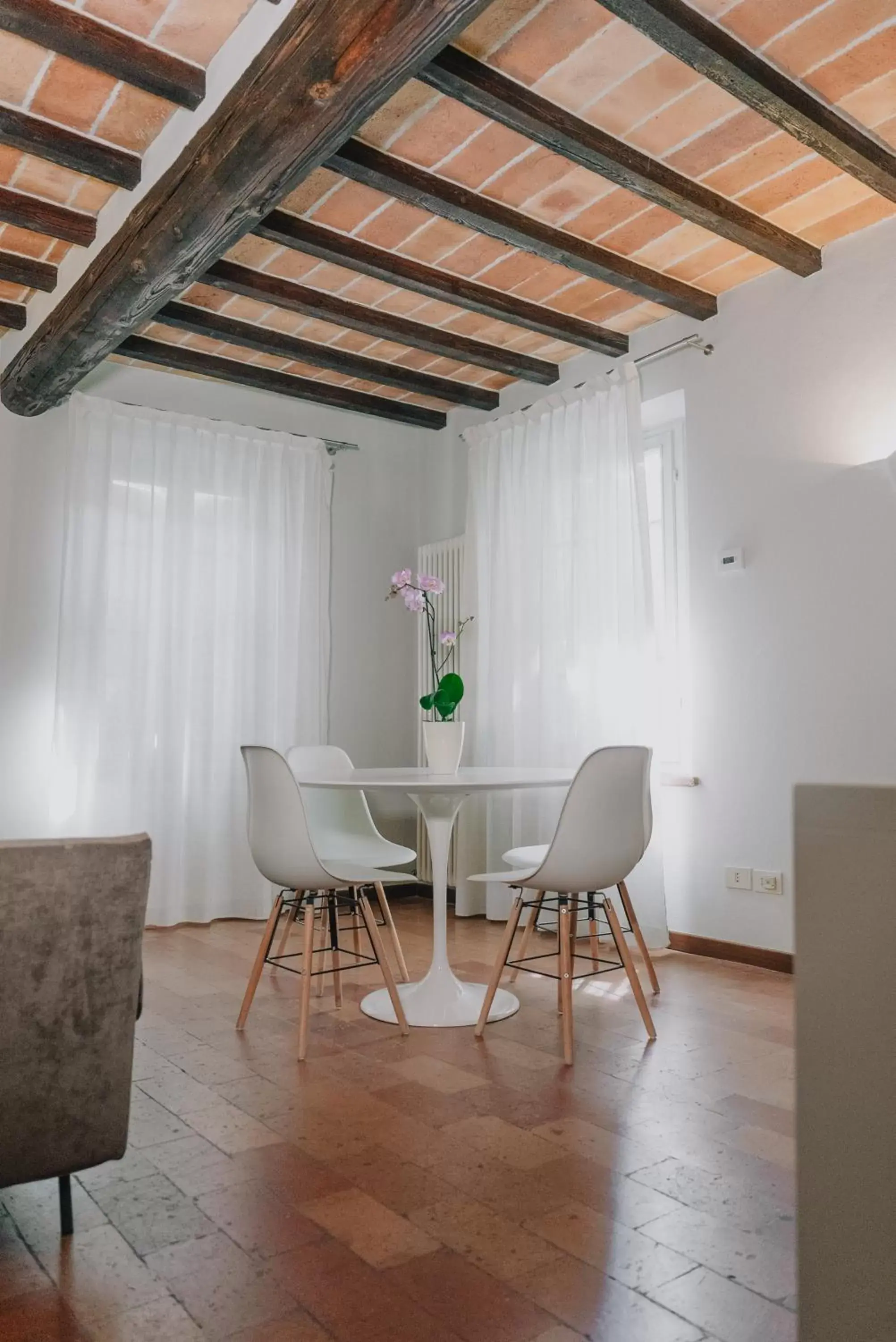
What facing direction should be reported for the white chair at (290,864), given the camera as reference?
facing away from the viewer and to the right of the viewer

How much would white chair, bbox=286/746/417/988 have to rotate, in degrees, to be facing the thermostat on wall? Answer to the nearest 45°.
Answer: approximately 45° to its left

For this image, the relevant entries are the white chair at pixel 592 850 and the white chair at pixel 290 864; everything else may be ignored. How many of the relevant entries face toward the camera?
0

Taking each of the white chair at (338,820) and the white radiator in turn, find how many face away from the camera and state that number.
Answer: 0

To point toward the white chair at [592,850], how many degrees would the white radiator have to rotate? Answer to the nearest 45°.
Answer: approximately 45° to its left

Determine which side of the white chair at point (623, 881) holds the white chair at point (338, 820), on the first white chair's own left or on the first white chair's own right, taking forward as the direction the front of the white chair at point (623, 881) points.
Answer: on the first white chair's own right

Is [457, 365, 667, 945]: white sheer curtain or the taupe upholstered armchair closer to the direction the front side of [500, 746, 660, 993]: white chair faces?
the taupe upholstered armchair

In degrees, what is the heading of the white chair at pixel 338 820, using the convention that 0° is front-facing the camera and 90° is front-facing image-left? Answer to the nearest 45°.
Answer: approximately 315°

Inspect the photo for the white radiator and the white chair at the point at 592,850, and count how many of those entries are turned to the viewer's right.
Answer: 0

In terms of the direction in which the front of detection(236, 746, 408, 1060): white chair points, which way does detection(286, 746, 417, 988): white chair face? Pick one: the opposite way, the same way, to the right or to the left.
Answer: to the right

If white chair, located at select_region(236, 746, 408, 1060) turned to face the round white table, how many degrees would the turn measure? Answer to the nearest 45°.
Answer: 0° — it already faces it

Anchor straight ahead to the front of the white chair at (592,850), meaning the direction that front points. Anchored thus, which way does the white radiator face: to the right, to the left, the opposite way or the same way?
to the left

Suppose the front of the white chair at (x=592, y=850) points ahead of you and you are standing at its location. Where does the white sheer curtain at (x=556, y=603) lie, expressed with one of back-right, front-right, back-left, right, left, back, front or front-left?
front-right

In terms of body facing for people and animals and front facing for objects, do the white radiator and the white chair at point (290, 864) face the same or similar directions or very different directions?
very different directions

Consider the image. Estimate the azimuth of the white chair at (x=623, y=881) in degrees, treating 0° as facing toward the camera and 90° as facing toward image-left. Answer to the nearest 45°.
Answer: approximately 135°

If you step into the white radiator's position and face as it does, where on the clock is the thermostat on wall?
The thermostat on wall is roughly at 9 o'clock from the white radiator.

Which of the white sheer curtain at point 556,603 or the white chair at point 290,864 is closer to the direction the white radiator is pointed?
the white chair
